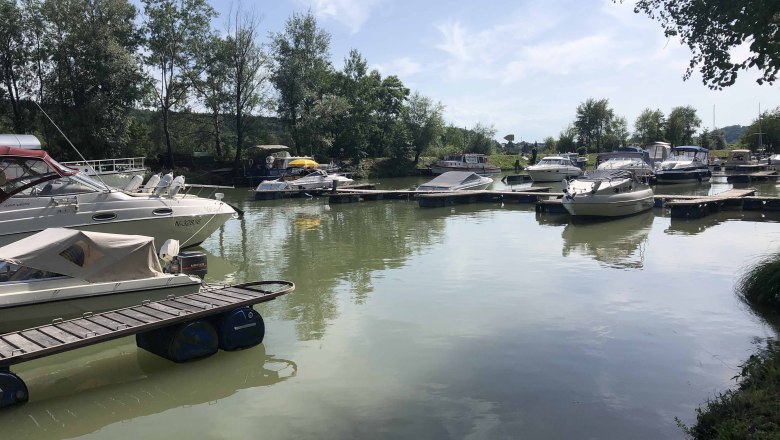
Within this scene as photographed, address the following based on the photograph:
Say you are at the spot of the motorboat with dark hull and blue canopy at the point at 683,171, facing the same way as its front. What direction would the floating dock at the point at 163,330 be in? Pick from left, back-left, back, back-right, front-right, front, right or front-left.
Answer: front-left

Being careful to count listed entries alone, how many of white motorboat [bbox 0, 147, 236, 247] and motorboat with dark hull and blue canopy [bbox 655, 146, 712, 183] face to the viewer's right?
1

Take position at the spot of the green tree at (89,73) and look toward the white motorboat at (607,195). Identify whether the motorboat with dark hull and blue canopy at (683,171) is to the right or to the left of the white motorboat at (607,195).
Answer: left

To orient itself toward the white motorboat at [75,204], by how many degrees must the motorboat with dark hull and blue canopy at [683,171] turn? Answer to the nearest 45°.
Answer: approximately 45° to its left

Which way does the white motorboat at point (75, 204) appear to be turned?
to the viewer's right

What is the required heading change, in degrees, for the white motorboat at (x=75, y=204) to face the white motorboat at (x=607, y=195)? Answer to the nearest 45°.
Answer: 0° — it already faces it

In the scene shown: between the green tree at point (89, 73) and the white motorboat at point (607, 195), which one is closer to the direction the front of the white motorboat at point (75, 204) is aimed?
the white motorboat

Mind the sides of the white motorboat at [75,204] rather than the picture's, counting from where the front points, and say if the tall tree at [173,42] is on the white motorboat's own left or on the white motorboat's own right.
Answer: on the white motorboat's own left

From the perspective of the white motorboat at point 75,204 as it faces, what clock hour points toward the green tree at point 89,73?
The green tree is roughly at 9 o'clock from the white motorboat.

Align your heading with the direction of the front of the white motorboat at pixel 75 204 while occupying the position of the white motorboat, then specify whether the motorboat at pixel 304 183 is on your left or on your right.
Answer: on your left

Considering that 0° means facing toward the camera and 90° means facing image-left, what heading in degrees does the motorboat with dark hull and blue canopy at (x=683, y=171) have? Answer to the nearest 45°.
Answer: approximately 45°

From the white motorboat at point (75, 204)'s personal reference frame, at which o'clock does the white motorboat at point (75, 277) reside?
the white motorboat at point (75, 277) is roughly at 3 o'clock from the white motorboat at point (75, 204).
